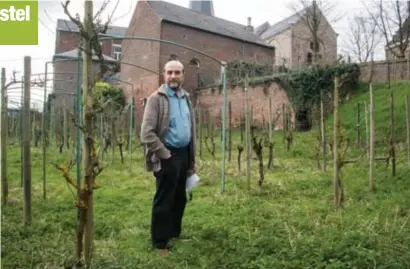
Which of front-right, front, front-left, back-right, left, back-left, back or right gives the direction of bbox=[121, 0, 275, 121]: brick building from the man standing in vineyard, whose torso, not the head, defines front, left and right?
back-left

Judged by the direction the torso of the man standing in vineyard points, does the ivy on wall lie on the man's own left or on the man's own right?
on the man's own left

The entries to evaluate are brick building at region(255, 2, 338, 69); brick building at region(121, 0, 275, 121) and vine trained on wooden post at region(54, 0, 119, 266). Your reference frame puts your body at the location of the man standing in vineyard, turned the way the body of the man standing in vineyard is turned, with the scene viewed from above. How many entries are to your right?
1

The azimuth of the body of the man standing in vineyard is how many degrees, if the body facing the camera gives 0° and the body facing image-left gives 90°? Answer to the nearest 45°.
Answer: approximately 315°

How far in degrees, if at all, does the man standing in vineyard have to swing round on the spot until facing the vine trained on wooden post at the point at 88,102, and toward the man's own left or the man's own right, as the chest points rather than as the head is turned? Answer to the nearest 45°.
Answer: approximately 90° to the man's own right

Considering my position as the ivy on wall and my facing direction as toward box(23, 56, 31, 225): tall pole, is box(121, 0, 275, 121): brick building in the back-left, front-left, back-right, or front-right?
back-right

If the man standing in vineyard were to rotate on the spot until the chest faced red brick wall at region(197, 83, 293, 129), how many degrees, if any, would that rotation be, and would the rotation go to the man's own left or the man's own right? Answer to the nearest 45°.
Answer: approximately 135° to the man's own left

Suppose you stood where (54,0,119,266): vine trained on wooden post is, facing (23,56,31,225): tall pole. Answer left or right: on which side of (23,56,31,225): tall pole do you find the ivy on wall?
right

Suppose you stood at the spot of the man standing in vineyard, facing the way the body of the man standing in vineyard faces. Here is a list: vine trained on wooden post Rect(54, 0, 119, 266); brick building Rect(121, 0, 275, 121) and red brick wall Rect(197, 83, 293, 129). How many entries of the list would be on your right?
1
